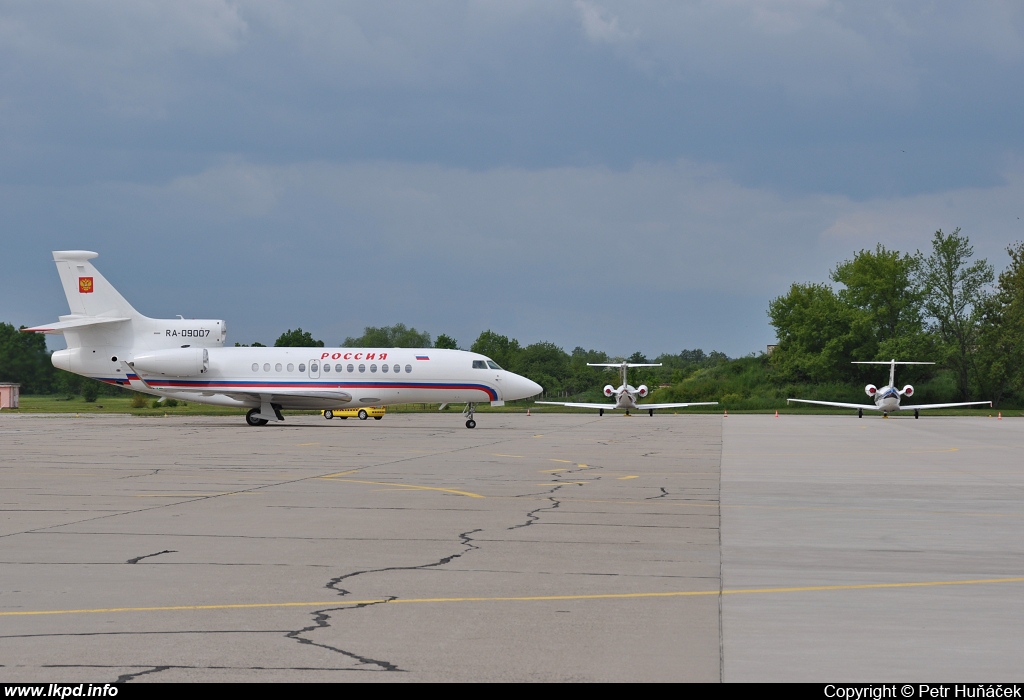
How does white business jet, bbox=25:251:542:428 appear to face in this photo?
to the viewer's right
